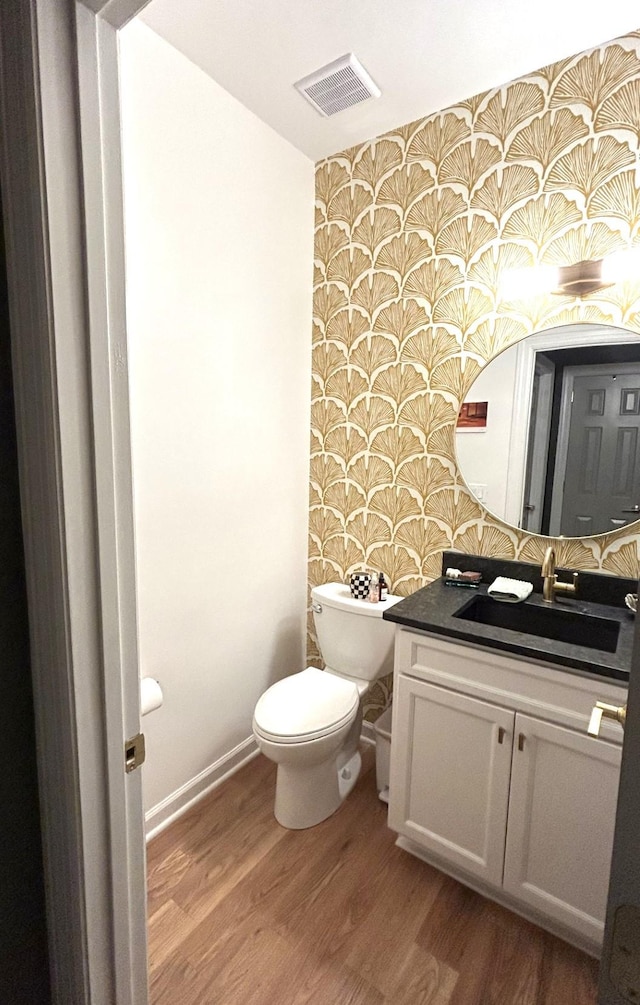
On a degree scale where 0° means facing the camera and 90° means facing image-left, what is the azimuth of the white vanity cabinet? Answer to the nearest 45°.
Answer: approximately 45°

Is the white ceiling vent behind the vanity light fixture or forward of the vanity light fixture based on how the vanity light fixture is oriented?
forward

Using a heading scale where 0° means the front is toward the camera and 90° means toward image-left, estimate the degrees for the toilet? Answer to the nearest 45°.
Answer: approximately 45°
